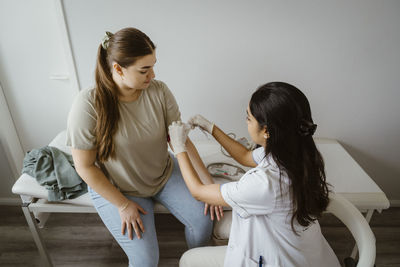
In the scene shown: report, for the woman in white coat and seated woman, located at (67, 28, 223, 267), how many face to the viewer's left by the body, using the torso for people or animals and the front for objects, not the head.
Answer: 1

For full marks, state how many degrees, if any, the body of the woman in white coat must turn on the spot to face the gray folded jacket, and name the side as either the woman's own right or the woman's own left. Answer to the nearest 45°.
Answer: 0° — they already face it

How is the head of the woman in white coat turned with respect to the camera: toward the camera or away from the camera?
away from the camera

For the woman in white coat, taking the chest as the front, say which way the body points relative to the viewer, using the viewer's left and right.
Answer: facing to the left of the viewer
